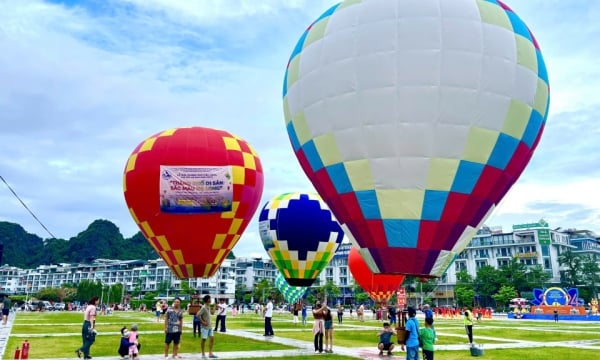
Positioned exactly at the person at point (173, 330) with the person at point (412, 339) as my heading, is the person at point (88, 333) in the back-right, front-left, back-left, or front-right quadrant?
back-right

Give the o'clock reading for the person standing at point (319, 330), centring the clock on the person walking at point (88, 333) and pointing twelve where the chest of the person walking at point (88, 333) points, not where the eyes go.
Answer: the person standing at point (319, 330) is roughly at 12 o'clock from the person walking at point (88, 333).

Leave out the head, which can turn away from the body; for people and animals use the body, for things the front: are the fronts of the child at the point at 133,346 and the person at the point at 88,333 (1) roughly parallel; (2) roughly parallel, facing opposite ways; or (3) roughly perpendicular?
roughly perpendicular

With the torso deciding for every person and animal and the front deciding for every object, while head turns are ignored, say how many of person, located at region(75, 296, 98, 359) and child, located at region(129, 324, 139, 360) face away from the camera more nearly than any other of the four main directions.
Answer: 1

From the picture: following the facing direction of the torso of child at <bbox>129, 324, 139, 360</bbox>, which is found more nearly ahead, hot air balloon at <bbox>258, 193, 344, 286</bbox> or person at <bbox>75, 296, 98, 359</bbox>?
the hot air balloon

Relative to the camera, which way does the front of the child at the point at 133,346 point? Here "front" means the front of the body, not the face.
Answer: away from the camera

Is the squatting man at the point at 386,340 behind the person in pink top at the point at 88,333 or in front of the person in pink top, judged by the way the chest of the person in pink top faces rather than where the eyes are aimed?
in front

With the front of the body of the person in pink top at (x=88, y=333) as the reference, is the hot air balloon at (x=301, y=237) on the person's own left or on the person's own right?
on the person's own left

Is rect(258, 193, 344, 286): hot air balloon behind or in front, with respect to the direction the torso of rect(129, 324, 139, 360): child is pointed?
in front

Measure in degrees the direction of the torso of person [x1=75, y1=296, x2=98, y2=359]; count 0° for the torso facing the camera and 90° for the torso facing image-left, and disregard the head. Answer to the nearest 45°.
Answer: approximately 270°

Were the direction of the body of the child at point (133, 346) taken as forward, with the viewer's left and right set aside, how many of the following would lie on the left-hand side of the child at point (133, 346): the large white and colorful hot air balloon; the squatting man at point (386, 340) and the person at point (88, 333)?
1
